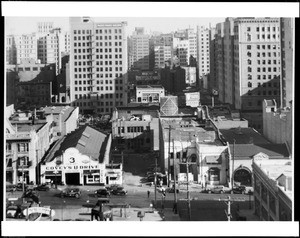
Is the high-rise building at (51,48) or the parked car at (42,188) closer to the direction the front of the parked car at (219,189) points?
the parked car

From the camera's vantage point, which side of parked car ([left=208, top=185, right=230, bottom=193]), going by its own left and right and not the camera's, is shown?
left

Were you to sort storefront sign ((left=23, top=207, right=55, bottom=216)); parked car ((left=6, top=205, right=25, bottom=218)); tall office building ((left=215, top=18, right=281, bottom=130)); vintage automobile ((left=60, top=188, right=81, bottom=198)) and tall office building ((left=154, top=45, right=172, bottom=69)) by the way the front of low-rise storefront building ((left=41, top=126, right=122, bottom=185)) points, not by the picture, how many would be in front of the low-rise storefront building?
3

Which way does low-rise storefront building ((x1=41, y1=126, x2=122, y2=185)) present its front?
toward the camera

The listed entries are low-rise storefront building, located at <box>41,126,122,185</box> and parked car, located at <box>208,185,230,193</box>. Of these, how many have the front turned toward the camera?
1

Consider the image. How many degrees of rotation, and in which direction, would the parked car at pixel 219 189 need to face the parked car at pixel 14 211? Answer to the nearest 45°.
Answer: approximately 45° to its left

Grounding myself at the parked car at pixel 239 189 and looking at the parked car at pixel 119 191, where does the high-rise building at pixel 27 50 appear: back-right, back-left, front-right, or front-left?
front-right

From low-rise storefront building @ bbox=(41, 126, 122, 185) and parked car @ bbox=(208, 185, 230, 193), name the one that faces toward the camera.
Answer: the low-rise storefront building

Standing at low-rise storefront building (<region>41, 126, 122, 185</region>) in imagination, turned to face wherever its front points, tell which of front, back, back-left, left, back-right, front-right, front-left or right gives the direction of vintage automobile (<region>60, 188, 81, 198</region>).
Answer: front

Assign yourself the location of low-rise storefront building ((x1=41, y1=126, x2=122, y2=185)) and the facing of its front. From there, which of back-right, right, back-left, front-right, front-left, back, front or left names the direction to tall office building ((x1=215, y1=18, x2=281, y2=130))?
back-left

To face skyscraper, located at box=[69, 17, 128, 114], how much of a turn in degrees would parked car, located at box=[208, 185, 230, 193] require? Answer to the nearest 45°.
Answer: approximately 45° to its right

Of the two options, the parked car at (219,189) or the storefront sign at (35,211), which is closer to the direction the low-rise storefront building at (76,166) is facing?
the storefront sign

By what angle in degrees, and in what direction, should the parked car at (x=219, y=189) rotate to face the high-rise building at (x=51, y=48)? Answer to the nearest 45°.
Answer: approximately 45° to its right

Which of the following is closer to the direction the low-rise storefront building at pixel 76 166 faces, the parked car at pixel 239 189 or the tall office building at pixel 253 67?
the parked car

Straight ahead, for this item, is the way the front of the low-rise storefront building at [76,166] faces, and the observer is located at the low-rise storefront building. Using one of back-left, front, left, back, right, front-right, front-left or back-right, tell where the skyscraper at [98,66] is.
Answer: back

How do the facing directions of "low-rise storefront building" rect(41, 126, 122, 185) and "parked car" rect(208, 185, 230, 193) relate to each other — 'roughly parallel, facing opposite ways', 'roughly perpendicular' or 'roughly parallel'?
roughly perpendicular

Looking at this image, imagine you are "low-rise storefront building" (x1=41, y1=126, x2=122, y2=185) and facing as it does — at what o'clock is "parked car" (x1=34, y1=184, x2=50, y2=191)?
The parked car is roughly at 1 o'clock from the low-rise storefront building.

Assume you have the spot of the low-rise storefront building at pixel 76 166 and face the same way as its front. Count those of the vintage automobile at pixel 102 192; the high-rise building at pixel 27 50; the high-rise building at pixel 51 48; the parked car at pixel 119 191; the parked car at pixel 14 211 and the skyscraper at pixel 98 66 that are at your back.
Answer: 3

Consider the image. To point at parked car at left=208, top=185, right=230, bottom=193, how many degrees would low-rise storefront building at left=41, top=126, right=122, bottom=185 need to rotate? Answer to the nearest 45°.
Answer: approximately 45° to its left
